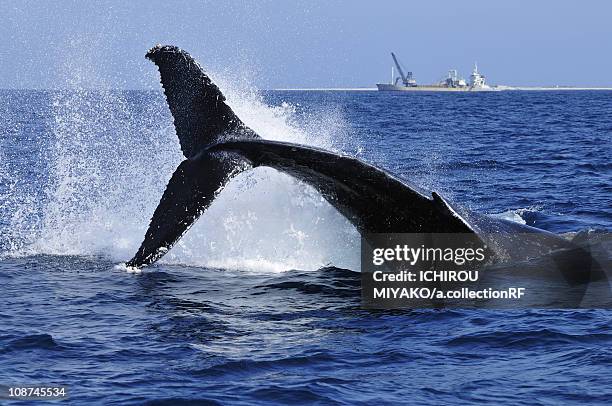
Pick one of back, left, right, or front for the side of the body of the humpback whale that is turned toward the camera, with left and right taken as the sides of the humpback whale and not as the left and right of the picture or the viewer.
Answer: right

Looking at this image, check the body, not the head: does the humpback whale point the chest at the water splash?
no
